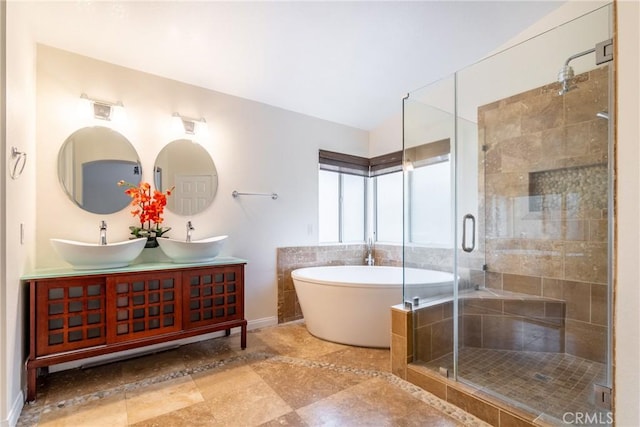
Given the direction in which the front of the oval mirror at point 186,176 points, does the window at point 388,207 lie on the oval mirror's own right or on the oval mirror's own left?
on the oval mirror's own left

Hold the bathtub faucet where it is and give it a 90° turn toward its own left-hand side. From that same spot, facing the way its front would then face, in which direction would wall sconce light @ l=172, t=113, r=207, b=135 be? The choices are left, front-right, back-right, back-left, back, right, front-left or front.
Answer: back-right

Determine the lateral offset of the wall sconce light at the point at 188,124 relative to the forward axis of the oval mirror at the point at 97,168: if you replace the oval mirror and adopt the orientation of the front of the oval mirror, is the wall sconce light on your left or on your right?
on your left

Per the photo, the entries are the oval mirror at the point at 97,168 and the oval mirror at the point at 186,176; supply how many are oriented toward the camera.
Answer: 2

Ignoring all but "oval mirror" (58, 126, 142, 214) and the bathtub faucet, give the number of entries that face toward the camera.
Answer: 2

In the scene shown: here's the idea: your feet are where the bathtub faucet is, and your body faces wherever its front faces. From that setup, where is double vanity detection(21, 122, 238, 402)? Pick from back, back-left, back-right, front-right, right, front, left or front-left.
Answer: front-right

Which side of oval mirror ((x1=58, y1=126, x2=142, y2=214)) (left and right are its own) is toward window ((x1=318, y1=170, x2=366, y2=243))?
left

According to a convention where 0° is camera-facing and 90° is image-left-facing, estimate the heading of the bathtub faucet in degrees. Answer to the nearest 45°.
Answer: approximately 0°

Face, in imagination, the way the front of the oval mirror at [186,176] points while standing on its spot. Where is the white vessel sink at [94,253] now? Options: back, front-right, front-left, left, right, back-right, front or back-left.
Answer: front-right

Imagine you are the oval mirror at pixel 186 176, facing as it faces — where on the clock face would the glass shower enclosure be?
The glass shower enclosure is roughly at 10 o'clock from the oval mirror.
